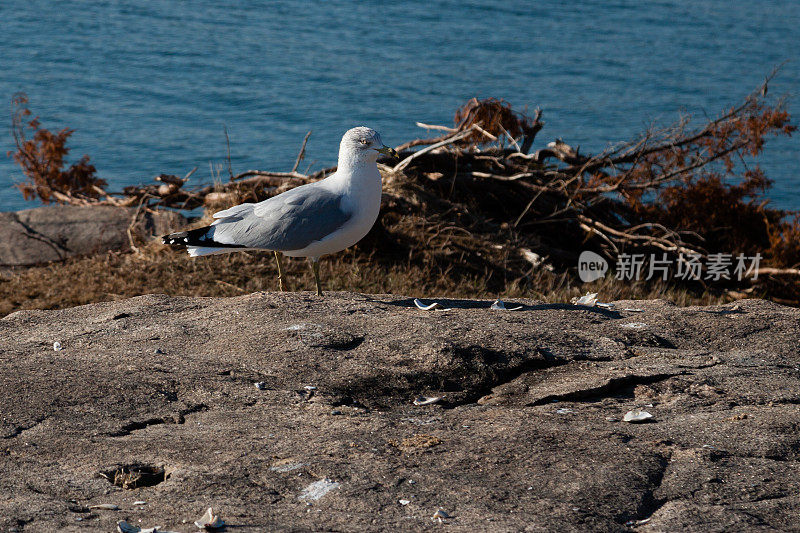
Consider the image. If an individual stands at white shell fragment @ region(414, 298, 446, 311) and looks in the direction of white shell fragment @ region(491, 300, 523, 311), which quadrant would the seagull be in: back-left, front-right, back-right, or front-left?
back-left

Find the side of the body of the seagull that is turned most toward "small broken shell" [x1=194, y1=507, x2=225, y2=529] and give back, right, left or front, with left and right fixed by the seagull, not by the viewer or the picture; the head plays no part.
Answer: right

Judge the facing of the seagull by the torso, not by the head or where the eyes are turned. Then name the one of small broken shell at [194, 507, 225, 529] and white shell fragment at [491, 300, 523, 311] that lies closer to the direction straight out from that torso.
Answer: the white shell fragment

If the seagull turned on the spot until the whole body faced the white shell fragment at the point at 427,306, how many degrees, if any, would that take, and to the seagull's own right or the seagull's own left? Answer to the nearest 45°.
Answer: approximately 45° to the seagull's own right

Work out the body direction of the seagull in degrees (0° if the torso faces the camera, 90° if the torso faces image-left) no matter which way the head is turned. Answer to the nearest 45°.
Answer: approximately 270°

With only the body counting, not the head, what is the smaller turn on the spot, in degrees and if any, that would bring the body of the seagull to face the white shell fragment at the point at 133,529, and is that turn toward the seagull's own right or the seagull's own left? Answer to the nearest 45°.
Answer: approximately 90° to the seagull's own right

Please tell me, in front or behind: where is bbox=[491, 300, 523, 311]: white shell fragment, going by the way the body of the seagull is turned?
in front

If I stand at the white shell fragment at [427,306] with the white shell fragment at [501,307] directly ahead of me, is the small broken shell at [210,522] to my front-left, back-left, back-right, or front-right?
back-right

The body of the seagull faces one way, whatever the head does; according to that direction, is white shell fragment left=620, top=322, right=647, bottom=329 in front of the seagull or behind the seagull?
in front

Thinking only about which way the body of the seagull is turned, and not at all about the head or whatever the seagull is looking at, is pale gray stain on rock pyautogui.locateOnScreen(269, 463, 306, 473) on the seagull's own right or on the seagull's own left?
on the seagull's own right

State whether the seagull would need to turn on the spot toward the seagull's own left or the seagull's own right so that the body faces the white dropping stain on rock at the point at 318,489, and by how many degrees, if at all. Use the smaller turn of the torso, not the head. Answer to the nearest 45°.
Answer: approximately 90° to the seagull's own right

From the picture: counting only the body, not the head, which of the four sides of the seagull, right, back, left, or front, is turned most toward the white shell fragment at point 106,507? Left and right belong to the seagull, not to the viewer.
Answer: right
